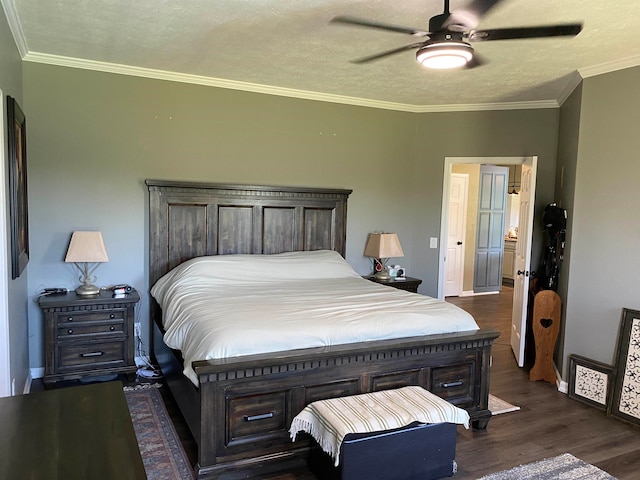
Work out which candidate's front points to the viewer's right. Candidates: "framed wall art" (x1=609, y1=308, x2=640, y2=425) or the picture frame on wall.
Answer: the picture frame on wall

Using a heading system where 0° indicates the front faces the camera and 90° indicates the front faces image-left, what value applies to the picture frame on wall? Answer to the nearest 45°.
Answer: approximately 270°

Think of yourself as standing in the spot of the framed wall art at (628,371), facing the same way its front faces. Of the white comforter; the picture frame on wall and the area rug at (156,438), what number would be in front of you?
3

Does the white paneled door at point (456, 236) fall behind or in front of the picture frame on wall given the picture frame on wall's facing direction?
in front

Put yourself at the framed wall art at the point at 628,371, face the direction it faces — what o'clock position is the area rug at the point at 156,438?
The area rug is roughly at 12 o'clock from the framed wall art.

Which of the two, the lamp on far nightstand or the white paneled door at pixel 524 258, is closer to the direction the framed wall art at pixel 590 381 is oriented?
the lamp on far nightstand

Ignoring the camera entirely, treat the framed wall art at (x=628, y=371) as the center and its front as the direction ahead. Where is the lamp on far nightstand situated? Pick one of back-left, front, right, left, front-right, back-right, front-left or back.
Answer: front-right

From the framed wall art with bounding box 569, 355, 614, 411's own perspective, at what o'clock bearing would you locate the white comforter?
The white comforter is roughly at 12 o'clock from the framed wall art.

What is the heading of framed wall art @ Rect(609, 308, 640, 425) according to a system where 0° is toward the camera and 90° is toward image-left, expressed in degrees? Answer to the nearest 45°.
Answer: approximately 45°

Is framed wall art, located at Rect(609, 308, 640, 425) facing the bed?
yes

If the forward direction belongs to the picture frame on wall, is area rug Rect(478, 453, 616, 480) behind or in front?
in front
